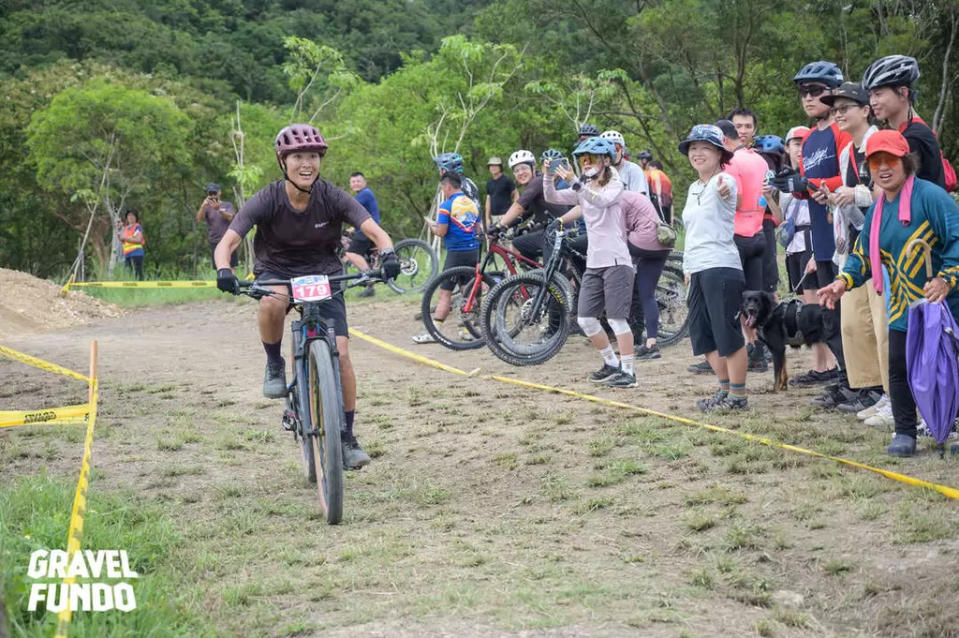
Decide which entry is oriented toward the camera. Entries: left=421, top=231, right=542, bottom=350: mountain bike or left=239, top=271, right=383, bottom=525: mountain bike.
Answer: left=239, top=271, right=383, bottom=525: mountain bike

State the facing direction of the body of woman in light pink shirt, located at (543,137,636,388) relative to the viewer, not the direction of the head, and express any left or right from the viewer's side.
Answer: facing the viewer and to the left of the viewer

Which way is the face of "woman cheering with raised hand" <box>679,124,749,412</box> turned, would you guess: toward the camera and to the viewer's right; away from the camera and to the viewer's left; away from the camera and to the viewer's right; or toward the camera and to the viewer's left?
toward the camera and to the viewer's left

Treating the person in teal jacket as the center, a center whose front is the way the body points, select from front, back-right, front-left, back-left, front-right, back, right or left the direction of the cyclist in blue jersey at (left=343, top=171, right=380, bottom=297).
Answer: right

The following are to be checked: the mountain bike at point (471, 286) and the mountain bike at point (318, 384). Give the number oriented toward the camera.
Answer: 1

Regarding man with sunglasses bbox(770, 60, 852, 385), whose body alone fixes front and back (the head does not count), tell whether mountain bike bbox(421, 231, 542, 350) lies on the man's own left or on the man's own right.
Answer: on the man's own right

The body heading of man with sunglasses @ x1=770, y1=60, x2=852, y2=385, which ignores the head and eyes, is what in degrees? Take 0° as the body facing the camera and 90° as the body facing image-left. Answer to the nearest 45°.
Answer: approximately 45°

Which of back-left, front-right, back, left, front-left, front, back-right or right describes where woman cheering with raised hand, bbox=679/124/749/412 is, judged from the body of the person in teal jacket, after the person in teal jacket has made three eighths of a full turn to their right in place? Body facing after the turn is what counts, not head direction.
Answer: front-left

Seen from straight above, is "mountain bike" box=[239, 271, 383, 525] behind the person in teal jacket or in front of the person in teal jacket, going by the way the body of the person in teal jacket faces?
in front

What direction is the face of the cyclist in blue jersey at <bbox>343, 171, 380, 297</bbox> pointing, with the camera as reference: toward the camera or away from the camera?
toward the camera

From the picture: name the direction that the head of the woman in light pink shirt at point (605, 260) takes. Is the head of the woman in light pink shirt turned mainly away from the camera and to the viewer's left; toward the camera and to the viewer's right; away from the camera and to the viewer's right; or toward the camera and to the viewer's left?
toward the camera and to the viewer's left

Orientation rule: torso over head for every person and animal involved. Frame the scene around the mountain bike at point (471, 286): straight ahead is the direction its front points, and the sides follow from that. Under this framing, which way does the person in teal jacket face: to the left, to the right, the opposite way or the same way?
the same way

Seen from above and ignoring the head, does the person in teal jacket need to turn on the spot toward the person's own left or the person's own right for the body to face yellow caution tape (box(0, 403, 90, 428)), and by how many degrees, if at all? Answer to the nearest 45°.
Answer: approximately 45° to the person's own right

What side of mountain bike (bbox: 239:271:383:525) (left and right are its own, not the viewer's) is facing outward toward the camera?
front

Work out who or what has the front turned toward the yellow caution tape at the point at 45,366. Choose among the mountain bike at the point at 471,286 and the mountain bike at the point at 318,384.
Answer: the mountain bike at the point at 471,286

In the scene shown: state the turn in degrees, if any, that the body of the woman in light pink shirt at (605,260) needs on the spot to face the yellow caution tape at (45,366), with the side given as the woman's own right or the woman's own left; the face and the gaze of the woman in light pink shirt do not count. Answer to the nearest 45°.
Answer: approximately 45° to the woman's own right

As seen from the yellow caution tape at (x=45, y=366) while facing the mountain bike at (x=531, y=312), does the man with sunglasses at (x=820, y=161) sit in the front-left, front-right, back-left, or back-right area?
front-right

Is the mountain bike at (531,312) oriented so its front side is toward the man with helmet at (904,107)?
no

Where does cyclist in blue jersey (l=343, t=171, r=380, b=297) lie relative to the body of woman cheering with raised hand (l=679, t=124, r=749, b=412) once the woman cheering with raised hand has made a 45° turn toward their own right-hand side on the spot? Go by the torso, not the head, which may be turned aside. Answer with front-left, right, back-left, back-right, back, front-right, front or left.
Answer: front-right

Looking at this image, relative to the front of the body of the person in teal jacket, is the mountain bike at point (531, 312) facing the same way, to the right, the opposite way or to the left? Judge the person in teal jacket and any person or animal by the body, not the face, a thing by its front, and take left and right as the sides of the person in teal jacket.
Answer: the same way

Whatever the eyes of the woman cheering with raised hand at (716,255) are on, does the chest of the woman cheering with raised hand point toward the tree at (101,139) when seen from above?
no

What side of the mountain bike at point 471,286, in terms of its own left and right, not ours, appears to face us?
left
